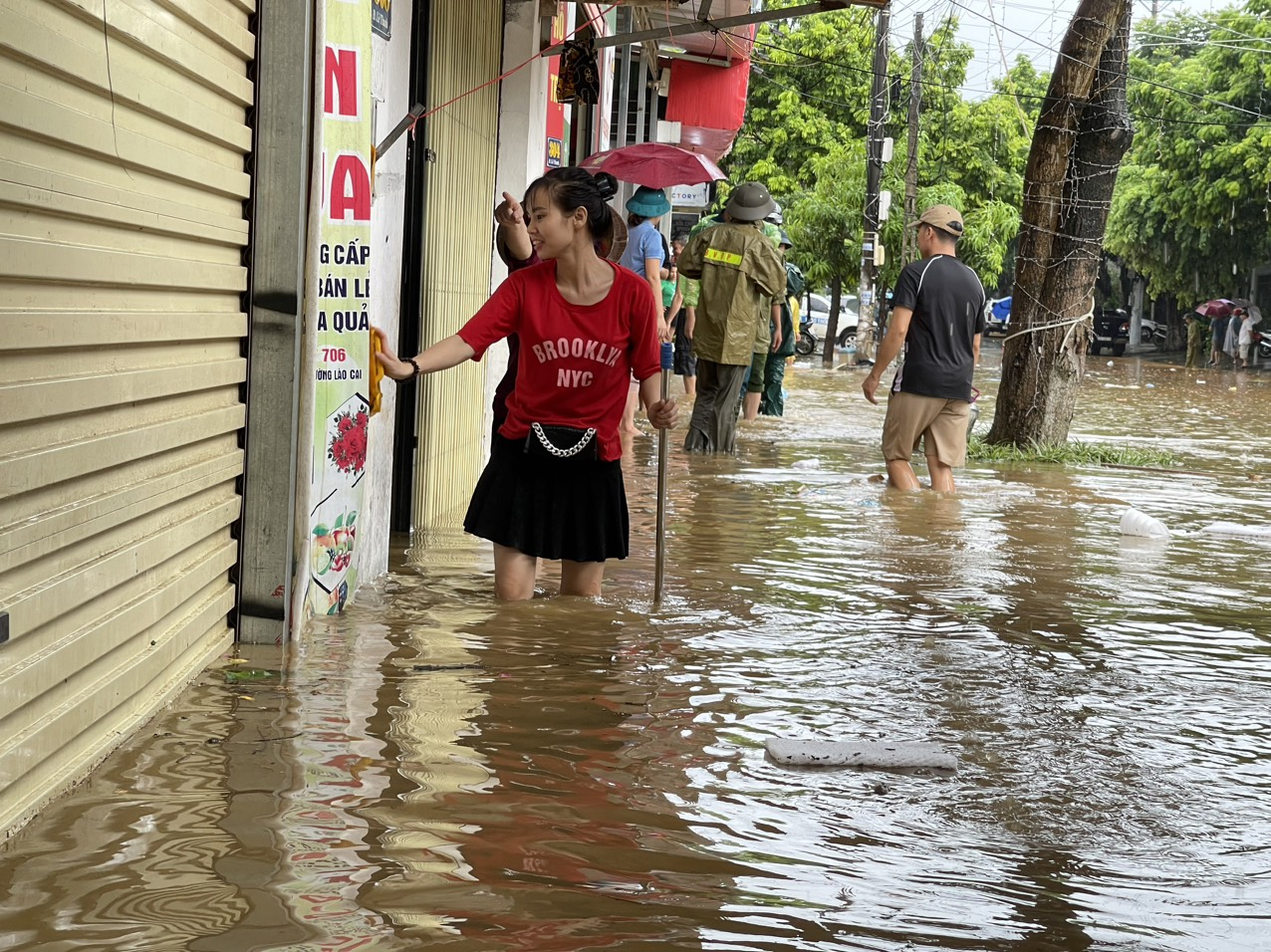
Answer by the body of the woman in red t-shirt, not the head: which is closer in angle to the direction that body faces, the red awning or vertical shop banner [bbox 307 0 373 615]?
the vertical shop banner

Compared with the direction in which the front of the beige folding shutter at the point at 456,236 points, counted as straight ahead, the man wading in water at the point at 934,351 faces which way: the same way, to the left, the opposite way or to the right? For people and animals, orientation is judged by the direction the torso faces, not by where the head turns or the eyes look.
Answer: to the left

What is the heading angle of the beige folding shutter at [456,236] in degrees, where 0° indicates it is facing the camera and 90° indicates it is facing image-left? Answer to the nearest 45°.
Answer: approximately 315°

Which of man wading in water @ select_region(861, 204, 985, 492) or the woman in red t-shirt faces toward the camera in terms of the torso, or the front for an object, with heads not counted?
the woman in red t-shirt

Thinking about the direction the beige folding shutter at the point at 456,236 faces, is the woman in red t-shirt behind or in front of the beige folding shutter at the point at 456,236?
in front

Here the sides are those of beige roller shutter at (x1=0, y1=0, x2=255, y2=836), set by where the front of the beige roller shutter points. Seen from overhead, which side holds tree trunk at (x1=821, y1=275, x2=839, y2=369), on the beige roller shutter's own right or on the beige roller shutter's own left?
on the beige roller shutter's own left

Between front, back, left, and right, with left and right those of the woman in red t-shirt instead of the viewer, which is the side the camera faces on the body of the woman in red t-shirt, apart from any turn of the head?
front

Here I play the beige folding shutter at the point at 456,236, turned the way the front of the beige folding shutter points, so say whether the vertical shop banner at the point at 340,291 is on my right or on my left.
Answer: on my right

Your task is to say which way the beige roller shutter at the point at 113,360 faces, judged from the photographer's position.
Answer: facing the viewer and to the right of the viewer

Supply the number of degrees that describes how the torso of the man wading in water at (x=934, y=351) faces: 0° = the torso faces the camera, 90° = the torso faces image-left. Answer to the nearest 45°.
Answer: approximately 135°

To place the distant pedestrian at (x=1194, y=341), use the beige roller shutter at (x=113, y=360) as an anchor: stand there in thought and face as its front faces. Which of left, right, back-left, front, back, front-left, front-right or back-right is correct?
left

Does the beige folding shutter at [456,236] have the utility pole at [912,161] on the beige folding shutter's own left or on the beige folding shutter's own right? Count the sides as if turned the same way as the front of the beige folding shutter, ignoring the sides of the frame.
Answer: on the beige folding shutter's own left

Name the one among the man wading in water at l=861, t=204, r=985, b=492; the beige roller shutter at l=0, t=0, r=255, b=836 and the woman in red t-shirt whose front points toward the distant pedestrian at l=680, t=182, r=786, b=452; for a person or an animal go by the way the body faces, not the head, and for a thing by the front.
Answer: the man wading in water

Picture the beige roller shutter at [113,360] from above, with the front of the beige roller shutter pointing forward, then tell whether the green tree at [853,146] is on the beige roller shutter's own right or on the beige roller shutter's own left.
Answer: on the beige roller shutter's own left
